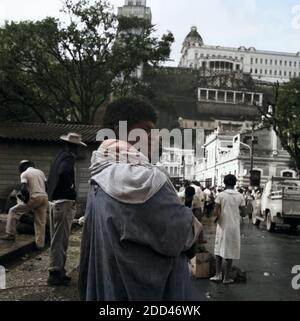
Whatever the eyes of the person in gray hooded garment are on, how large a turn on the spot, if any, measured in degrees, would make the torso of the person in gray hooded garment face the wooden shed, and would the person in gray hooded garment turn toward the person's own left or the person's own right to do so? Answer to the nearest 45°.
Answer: approximately 45° to the person's own left

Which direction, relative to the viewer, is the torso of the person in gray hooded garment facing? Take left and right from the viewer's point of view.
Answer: facing away from the viewer and to the right of the viewer

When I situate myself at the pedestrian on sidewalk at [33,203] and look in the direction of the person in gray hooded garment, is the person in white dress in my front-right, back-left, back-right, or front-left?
front-left

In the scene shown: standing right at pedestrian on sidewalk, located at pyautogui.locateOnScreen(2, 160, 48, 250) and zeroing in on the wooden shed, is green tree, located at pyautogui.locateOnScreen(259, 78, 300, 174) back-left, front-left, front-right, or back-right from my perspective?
front-right

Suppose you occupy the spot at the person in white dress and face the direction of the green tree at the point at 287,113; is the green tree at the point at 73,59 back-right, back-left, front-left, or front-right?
front-left

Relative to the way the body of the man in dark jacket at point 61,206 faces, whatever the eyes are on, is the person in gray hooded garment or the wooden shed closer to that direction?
the wooden shed

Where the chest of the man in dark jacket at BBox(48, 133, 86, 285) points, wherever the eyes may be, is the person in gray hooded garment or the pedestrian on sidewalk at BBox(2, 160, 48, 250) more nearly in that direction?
the pedestrian on sidewalk

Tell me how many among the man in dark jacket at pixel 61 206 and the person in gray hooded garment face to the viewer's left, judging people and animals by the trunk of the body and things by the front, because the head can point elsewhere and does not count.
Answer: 0
